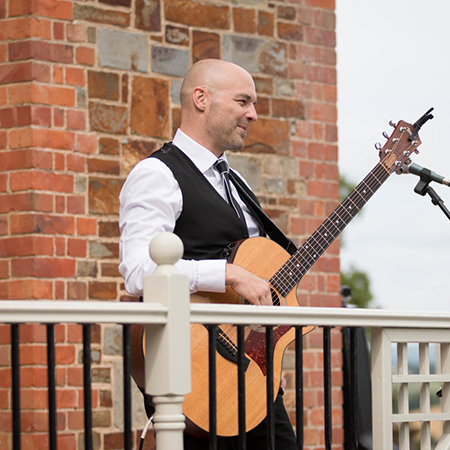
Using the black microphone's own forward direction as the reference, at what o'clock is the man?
The man is roughly at 11 o'clock from the black microphone.

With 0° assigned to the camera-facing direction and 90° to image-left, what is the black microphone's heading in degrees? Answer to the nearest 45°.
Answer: approximately 90°

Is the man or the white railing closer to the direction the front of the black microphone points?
the man

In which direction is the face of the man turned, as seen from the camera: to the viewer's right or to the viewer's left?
to the viewer's right
